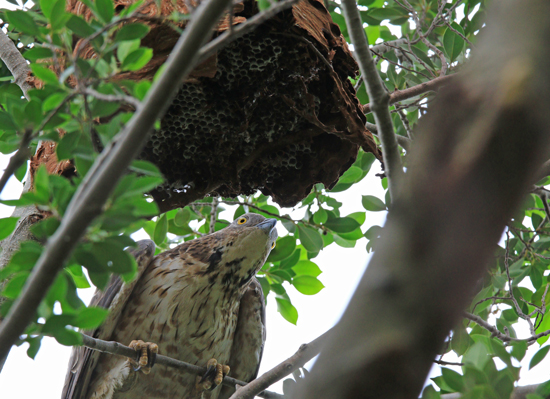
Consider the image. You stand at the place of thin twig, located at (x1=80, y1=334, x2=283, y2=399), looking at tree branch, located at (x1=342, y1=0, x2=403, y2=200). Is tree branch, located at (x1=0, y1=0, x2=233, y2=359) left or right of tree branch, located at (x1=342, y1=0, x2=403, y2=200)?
right

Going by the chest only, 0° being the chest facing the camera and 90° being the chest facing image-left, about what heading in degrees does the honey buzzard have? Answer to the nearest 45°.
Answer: approximately 315°

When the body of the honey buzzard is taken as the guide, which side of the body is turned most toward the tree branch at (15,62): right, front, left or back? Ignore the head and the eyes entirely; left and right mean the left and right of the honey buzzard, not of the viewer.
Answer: right

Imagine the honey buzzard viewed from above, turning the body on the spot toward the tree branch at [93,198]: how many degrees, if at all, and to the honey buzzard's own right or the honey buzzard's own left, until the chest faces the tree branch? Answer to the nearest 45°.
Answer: approximately 45° to the honey buzzard's own right
